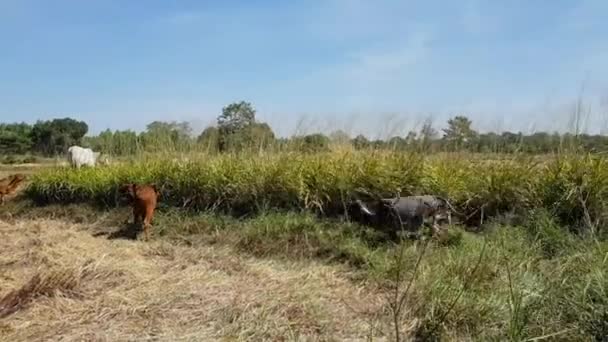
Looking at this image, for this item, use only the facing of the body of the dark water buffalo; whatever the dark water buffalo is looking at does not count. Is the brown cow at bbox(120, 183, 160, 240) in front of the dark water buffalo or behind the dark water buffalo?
in front

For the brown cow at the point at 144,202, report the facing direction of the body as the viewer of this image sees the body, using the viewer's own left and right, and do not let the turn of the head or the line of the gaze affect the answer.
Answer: facing away from the viewer and to the left of the viewer

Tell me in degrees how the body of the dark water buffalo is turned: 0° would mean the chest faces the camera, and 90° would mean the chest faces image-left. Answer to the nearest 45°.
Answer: approximately 90°
